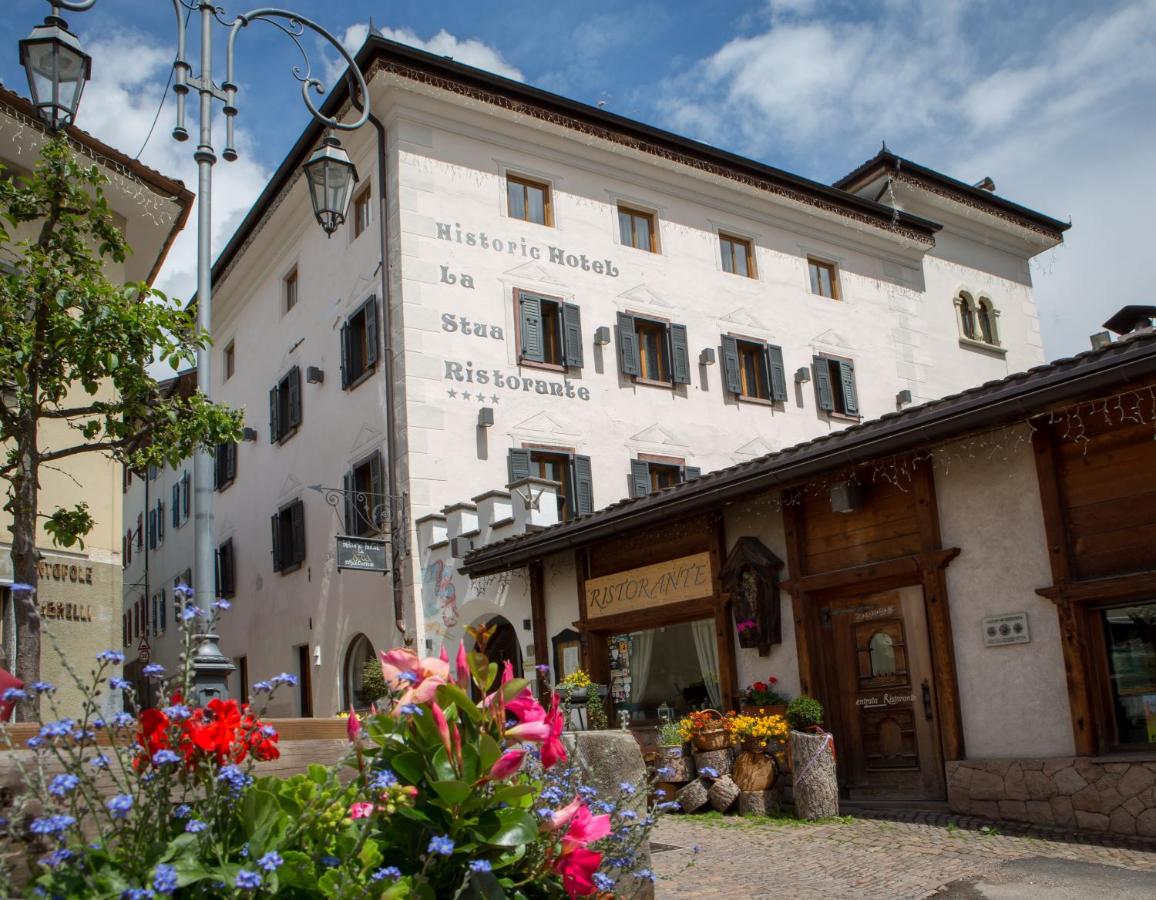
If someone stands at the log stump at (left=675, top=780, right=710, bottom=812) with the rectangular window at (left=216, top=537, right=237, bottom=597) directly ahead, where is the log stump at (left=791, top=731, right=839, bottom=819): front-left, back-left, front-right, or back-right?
back-right

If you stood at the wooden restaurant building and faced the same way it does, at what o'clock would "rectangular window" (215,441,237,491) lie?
The rectangular window is roughly at 3 o'clock from the wooden restaurant building.

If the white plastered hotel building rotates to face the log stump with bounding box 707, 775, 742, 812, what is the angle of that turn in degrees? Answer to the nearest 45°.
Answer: approximately 45° to its right

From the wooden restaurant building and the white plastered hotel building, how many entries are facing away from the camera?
0

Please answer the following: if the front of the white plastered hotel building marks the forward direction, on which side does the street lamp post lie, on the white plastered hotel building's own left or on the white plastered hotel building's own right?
on the white plastered hotel building's own right

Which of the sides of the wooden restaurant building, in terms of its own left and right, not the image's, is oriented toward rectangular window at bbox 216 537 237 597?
right

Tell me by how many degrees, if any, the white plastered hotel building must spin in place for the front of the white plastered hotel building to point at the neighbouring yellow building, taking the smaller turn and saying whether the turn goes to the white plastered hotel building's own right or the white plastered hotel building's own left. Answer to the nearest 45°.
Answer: approximately 90° to the white plastered hotel building's own right

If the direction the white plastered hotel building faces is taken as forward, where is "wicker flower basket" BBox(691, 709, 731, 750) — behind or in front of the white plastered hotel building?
in front

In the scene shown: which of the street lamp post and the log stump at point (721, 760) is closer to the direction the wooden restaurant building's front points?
the street lamp post

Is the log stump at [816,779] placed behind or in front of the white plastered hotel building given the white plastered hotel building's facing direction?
in front

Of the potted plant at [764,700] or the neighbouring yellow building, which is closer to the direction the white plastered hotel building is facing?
the potted plant

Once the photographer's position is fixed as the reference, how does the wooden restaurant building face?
facing the viewer and to the left of the viewer

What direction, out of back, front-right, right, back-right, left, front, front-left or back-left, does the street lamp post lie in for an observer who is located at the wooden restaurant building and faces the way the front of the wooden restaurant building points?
front

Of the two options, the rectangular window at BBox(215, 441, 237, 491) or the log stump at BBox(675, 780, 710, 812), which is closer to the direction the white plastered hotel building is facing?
the log stump

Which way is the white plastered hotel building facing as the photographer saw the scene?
facing the viewer and to the right of the viewer
